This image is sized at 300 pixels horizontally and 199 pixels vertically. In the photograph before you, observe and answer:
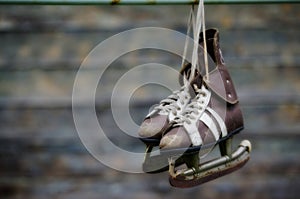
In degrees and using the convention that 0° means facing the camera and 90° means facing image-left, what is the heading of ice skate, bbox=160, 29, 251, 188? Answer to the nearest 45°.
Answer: approximately 45°
